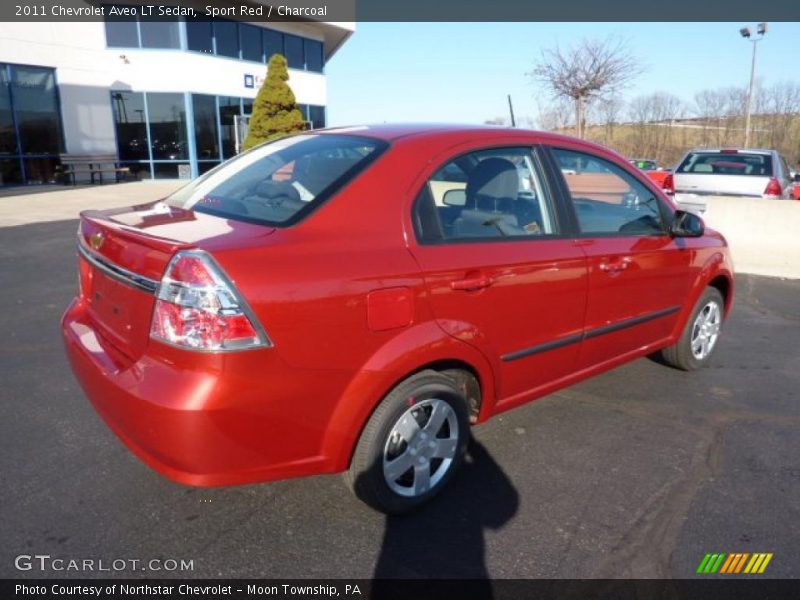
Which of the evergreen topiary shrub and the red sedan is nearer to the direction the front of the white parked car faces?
the evergreen topiary shrub

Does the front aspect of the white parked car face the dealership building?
no

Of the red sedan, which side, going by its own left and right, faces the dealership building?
left

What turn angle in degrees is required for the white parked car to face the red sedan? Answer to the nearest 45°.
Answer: approximately 180°

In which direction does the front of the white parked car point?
away from the camera

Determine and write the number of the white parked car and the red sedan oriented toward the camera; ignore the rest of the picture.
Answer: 0

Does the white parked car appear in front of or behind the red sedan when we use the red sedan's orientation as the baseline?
in front

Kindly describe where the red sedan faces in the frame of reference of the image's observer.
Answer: facing away from the viewer and to the right of the viewer

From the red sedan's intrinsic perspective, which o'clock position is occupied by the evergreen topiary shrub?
The evergreen topiary shrub is roughly at 10 o'clock from the red sedan.

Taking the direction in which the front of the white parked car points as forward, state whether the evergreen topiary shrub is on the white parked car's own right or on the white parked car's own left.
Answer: on the white parked car's own left
